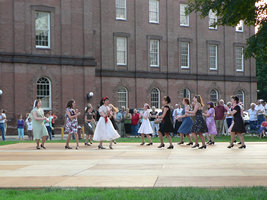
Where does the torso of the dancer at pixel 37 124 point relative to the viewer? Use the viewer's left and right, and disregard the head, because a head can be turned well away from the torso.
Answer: facing the viewer and to the right of the viewer

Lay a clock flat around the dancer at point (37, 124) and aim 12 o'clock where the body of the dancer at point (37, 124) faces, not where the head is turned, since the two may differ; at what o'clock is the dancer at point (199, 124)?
the dancer at point (199, 124) is roughly at 11 o'clock from the dancer at point (37, 124).

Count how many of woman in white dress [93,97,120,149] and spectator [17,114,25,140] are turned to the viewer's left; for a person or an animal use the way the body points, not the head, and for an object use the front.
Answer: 0

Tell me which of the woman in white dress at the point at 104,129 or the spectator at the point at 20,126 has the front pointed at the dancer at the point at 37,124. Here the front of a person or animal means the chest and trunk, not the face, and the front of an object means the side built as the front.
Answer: the spectator

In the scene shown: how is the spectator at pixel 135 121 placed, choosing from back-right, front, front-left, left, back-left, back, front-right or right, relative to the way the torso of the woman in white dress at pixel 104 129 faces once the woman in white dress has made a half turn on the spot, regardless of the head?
front-right

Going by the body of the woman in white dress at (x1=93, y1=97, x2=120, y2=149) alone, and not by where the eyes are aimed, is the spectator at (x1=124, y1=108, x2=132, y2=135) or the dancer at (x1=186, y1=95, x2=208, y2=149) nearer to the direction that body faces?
the dancer

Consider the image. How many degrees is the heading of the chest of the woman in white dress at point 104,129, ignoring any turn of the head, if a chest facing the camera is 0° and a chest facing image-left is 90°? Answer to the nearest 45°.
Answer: approximately 315°

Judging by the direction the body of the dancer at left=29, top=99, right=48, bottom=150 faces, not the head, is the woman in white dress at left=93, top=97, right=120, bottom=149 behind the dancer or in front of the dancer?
in front

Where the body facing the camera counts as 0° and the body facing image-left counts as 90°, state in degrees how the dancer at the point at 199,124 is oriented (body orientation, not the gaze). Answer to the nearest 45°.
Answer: approximately 90°
